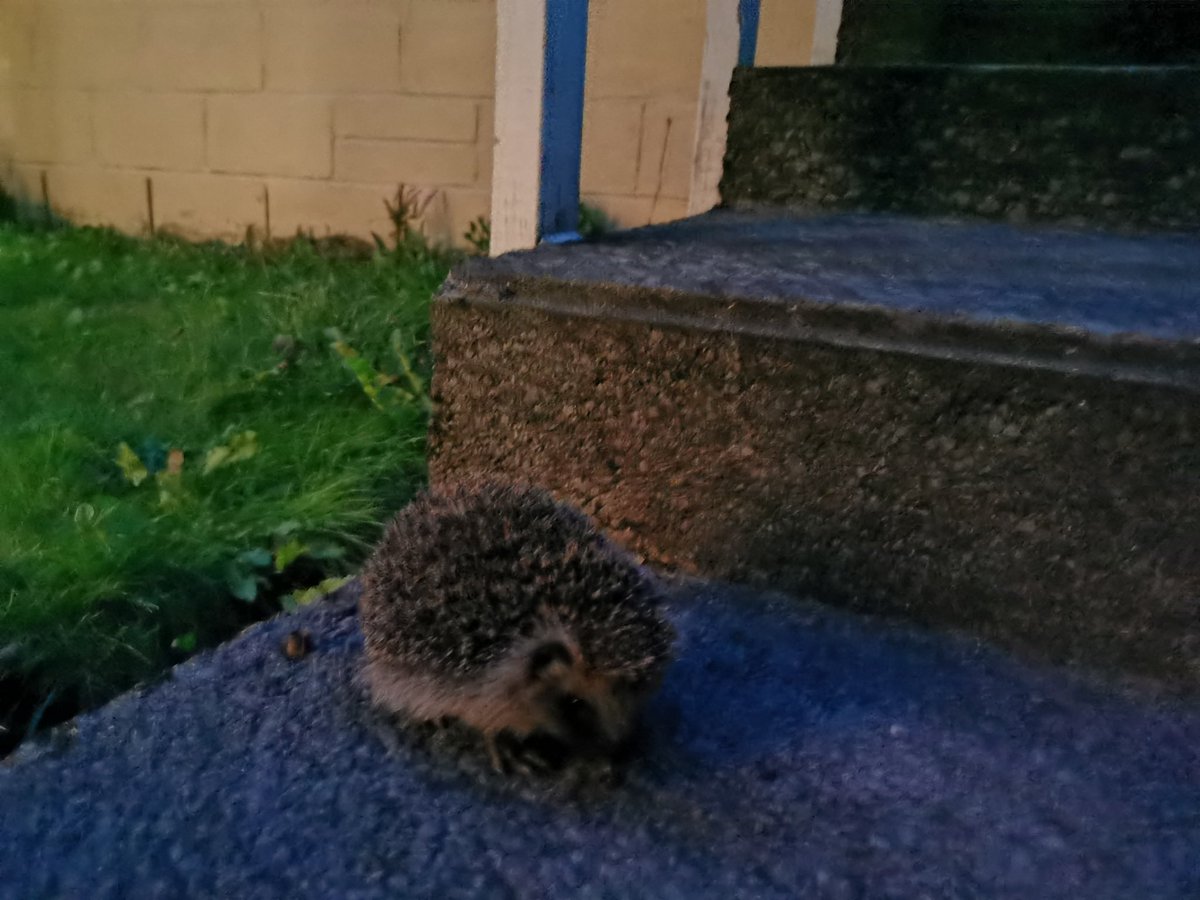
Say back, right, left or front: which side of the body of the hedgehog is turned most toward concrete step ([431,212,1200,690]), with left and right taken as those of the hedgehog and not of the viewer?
left

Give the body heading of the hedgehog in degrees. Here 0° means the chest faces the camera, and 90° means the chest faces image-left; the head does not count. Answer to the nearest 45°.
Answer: approximately 315°

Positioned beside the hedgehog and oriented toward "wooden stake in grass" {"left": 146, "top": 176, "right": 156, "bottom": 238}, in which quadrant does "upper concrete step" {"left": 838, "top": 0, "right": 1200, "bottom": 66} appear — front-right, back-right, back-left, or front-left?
front-right

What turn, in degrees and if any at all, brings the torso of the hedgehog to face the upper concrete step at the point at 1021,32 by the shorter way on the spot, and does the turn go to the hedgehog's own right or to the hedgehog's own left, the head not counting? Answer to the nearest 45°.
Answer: approximately 90° to the hedgehog's own left

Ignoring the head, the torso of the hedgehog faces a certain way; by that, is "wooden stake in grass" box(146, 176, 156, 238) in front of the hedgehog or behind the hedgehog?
behind

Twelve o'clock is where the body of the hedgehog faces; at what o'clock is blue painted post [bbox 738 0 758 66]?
The blue painted post is roughly at 8 o'clock from the hedgehog.

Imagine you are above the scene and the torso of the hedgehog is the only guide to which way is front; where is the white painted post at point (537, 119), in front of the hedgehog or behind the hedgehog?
behind

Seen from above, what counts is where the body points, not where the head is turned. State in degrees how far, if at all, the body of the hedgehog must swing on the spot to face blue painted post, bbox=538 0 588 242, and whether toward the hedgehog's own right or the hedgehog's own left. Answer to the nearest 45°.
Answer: approximately 135° to the hedgehog's own left

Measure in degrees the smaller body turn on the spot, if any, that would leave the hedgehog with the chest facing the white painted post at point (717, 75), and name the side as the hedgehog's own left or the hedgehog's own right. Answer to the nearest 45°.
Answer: approximately 135° to the hedgehog's own left
